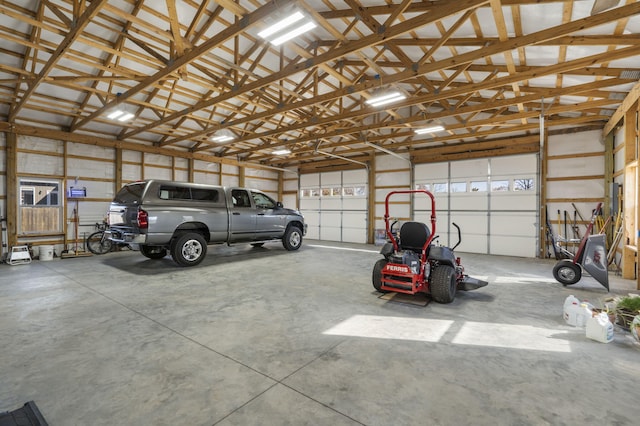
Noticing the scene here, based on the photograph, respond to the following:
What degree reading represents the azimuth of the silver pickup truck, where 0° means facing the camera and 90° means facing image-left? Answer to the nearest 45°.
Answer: approximately 225°

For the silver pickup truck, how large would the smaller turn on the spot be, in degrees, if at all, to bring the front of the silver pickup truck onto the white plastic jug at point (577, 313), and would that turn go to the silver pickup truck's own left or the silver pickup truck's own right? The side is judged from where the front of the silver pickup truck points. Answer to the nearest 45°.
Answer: approximately 90° to the silver pickup truck's own right

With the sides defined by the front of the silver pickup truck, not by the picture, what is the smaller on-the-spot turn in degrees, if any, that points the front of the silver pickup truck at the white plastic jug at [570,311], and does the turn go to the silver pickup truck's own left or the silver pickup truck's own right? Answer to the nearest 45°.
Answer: approximately 90° to the silver pickup truck's own right

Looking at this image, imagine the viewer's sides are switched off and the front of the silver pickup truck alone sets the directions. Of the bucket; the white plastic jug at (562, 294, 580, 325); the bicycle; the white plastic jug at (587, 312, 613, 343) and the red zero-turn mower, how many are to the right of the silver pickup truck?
3

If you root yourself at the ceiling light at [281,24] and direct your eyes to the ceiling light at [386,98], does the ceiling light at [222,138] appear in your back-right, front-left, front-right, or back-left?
front-left

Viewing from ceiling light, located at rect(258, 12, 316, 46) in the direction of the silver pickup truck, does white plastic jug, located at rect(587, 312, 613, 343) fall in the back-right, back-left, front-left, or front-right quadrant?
back-right

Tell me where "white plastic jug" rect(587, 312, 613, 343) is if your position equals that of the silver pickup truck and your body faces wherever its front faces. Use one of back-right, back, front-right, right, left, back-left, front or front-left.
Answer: right

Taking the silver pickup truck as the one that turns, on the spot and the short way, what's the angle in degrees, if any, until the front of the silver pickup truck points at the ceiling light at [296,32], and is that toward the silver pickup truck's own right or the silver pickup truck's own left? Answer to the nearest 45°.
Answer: approximately 90° to the silver pickup truck's own right

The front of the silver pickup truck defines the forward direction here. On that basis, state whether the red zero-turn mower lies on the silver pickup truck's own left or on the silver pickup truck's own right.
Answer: on the silver pickup truck's own right

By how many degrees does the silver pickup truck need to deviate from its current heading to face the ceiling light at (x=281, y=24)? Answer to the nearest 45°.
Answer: approximately 135° to its right
